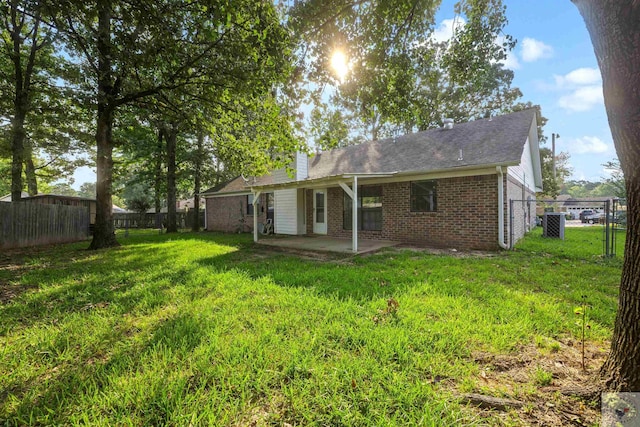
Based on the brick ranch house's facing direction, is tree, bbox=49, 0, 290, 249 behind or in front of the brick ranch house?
behind

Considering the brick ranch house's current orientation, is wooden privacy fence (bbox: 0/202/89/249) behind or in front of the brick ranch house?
behind

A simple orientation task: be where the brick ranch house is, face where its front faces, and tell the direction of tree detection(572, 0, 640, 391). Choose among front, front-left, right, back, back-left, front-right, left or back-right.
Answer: back-right

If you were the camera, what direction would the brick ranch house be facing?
facing away from the viewer and to the right of the viewer

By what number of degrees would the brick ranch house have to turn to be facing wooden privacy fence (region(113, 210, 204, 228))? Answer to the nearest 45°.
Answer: approximately 90° to its left

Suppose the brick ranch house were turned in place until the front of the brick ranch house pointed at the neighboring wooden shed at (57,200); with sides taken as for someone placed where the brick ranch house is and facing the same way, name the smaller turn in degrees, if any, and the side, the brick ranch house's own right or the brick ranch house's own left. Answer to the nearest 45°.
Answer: approximately 135° to the brick ranch house's own left

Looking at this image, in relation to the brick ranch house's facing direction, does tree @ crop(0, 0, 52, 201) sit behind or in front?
behind
